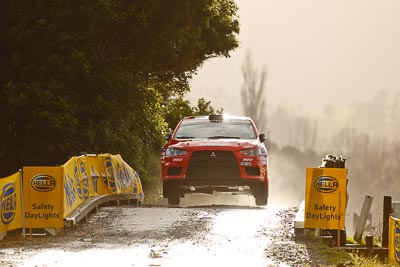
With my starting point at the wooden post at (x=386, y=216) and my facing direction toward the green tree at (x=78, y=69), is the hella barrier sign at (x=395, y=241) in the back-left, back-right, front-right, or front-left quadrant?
back-left

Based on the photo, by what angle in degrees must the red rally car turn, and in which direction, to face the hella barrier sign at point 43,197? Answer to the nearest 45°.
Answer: approximately 45° to its right

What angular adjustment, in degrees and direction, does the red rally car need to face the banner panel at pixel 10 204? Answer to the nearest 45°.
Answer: approximately 45° to its right

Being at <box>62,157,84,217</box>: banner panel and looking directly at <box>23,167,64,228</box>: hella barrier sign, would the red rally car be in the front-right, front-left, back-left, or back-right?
back-left

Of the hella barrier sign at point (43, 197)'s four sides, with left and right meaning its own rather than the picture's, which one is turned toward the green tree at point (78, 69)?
back

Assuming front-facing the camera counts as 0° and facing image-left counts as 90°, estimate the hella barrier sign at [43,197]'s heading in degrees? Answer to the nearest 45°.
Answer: approximately 0°

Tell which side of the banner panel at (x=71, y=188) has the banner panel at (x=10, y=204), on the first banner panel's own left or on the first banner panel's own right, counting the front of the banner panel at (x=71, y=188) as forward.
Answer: on the first banner panel's own right

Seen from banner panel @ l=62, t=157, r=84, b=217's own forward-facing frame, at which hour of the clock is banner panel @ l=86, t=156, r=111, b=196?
banner panel @ l=86, t=156, r=111, b=196 is roughly at 8 o'clock from banner panel @ l=62, t=157, r=84, b=217.

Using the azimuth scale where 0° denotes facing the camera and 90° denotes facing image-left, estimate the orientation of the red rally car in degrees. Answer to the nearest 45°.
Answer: approximately 0°
